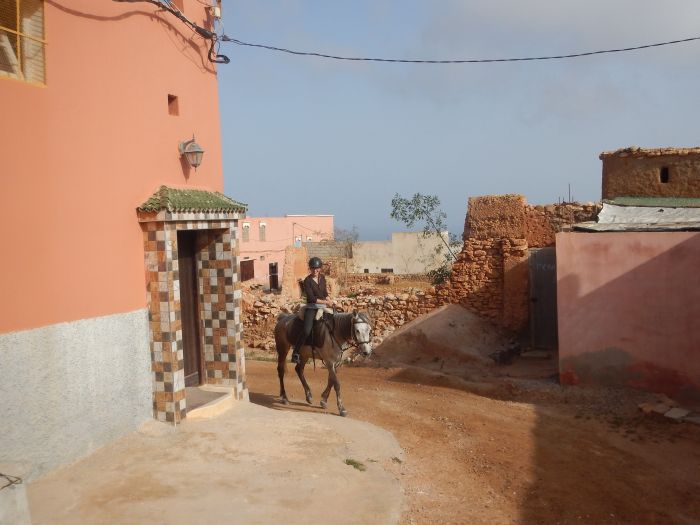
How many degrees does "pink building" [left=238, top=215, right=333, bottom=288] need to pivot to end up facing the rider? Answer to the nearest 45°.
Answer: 0° — it already faces them

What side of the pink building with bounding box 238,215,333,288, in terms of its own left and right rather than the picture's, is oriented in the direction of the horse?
front

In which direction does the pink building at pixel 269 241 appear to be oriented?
toward the camera

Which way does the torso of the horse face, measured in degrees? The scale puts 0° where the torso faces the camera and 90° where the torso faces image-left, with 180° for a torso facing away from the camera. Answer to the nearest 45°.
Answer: approximately 315°

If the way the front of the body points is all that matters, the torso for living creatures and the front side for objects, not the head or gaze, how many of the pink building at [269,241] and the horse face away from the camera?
0

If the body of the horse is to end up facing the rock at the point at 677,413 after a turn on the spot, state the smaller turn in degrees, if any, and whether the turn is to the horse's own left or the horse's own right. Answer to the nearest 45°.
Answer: approximately 45° to the horse's own left

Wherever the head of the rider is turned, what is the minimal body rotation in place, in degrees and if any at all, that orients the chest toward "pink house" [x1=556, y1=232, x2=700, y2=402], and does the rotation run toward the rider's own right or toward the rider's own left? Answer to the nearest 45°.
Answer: approximately 45° to the rider's own left

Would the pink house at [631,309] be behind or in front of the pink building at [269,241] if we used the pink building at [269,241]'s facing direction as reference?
in front

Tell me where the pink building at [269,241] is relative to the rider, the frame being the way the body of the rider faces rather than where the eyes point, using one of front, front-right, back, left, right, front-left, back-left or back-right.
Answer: back-left

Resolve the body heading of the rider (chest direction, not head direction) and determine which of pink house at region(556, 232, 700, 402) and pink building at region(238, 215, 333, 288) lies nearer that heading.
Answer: the pink house

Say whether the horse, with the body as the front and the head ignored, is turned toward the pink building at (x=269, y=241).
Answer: no

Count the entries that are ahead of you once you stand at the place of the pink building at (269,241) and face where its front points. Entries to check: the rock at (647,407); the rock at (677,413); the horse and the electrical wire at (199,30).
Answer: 4

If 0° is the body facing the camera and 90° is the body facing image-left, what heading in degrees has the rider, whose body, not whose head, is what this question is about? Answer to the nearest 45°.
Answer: approximately 315°
